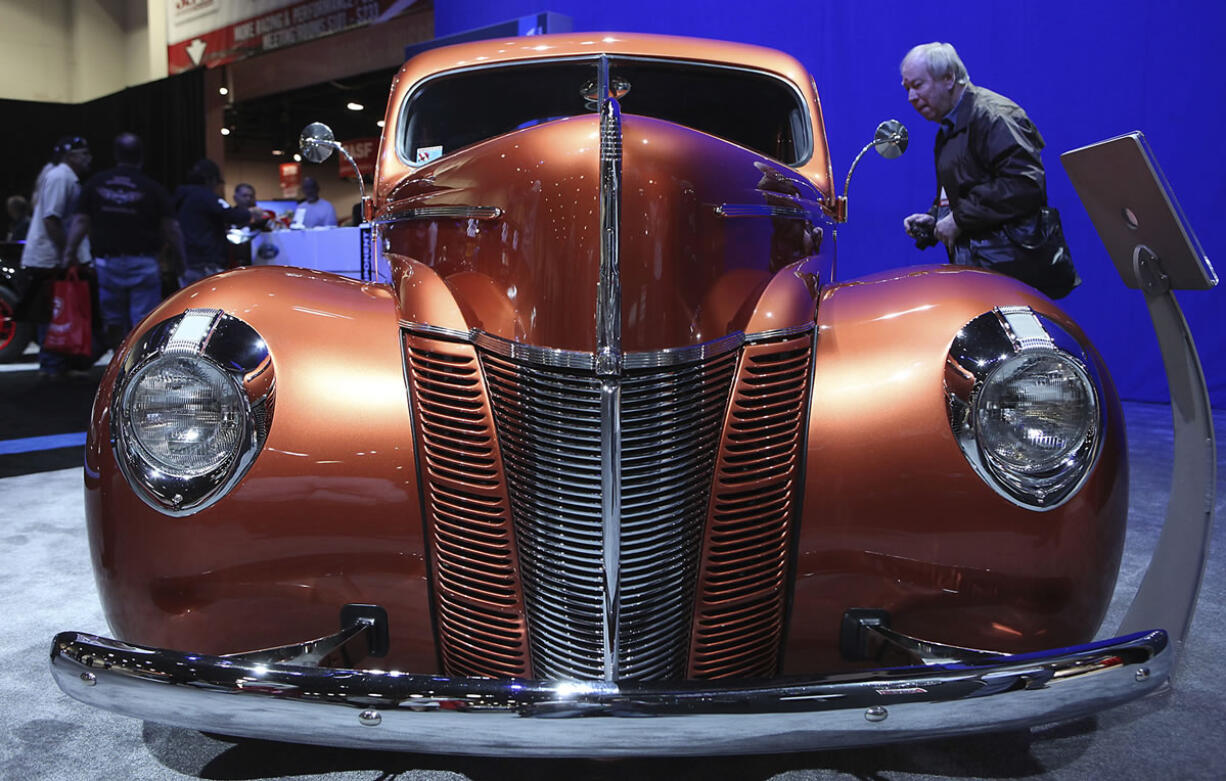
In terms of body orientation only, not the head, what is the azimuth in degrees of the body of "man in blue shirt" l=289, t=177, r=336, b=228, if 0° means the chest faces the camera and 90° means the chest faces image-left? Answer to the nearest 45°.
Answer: approximately 0°

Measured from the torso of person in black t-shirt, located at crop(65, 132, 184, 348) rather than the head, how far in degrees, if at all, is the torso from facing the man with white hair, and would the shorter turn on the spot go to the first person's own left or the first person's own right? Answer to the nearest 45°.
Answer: approximately 135° to the first person's own right

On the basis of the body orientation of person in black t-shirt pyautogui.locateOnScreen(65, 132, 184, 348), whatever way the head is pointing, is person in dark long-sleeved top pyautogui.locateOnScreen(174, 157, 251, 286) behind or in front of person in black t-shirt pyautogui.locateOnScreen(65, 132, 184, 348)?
in front

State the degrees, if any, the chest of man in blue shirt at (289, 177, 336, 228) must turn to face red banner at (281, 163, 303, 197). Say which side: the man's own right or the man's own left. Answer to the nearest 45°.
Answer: approximately 180°

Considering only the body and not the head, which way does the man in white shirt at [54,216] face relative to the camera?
to the viewer's right

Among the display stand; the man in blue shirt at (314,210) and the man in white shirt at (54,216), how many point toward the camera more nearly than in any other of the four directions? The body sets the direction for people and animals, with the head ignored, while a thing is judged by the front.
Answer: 1

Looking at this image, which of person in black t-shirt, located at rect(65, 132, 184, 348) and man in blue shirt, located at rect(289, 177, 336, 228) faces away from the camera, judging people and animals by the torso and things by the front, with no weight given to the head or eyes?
the person in black t-shirt

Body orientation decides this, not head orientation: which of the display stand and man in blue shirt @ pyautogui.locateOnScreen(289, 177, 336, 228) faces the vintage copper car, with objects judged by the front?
the man in blue shirt

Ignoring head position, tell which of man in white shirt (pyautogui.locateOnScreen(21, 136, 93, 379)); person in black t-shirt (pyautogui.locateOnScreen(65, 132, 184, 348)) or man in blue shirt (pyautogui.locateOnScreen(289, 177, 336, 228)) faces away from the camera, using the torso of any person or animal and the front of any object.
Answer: the person in black t-shirt

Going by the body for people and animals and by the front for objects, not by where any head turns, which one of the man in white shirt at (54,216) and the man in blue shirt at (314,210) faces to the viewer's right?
the man in white shirt at (54,216)

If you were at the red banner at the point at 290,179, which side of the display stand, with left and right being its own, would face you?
left
